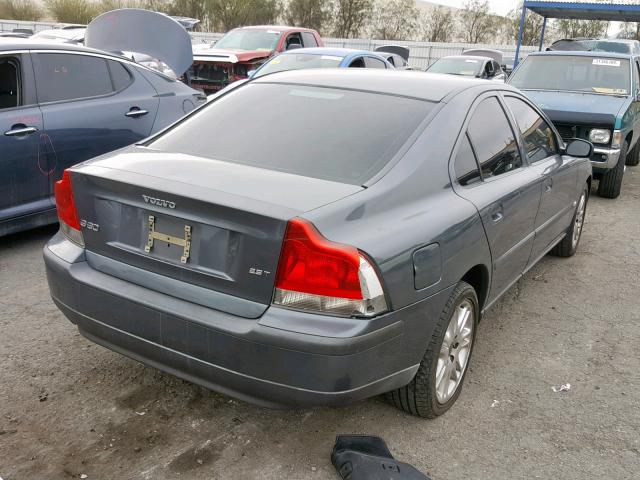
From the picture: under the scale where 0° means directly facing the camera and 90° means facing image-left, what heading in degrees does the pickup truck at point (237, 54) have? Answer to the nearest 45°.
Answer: approximately 45°

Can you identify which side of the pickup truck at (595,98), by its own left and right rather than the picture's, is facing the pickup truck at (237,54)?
right

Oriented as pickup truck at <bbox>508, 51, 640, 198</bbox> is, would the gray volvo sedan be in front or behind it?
in front

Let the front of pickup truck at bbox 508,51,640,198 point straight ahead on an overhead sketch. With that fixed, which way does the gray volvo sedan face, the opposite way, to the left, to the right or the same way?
the opposite way

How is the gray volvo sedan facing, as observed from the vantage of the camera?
facing away from the viewer and to the right of the viewer

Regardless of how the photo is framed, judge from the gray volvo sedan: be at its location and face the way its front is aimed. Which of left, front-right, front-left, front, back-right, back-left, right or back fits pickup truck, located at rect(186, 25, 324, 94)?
front-left

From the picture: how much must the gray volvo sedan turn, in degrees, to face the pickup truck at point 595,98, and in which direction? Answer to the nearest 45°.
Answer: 0° — it already faces it

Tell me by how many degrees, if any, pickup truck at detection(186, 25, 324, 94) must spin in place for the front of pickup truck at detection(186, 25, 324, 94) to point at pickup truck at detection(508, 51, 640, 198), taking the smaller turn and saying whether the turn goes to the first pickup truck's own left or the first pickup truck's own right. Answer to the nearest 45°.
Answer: approximately 90° to the first pickup truck's own left
